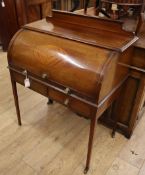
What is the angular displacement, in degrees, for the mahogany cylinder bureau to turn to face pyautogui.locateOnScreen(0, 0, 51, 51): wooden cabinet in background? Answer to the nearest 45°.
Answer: approximately 90° to its right

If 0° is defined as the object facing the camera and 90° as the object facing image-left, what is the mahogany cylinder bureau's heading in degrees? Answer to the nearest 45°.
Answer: approximately 45°

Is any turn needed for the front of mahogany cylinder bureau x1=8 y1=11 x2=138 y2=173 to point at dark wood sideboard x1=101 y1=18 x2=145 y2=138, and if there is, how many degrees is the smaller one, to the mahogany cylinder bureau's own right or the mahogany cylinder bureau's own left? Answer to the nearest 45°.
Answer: approximately 135° to the mahogany cylinder bureau's own left
